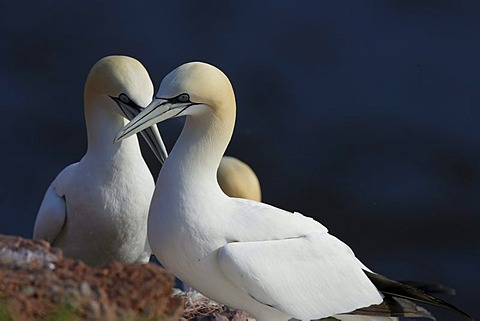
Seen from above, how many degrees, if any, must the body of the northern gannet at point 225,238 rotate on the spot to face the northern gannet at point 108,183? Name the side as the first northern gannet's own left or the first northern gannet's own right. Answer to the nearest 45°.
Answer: approximately 45° to the first northern gannet's own right

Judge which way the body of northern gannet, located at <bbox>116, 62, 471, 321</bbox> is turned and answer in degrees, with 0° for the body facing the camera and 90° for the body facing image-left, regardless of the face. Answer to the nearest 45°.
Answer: approximately 90°

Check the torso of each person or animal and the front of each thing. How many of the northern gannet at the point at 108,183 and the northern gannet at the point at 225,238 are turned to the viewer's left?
1

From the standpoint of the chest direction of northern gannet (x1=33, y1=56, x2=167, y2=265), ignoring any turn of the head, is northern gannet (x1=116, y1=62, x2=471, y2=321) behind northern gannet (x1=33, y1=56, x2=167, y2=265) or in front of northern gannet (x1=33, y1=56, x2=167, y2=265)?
in front

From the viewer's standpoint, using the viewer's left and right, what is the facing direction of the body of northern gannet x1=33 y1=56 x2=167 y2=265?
facing the viewer and to the right of the viewer
